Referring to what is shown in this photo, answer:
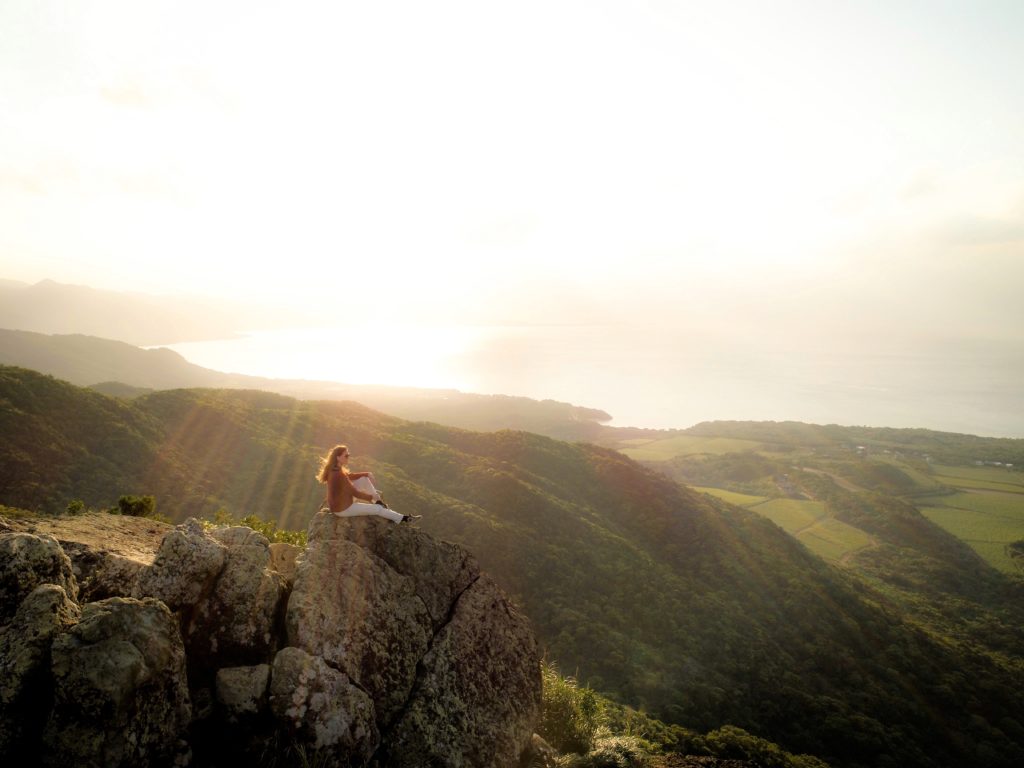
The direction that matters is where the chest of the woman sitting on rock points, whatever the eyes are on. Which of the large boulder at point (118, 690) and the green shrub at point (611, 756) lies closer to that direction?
the green shrub

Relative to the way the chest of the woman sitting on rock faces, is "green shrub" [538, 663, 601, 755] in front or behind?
in front

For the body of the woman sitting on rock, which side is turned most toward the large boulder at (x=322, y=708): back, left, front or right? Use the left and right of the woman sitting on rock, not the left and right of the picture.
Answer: right

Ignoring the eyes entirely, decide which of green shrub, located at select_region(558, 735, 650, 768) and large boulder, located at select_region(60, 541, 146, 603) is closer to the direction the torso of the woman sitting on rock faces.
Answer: the green shrub

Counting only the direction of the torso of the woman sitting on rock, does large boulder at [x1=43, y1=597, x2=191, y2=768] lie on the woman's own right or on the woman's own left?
on the woman's own right

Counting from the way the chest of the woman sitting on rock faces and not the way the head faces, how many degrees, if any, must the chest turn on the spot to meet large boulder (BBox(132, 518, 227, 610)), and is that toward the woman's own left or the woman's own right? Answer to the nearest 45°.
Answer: approximately 135° to the woman's own right

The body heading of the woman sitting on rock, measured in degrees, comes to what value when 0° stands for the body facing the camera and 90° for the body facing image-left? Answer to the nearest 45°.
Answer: approximately 270°

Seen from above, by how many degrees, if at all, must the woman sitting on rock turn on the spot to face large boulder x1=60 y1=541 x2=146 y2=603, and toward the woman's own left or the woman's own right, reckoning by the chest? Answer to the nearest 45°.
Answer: approximately 135° to the woman's own right

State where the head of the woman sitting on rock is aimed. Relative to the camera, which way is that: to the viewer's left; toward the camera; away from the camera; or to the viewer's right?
to the viewer's right
